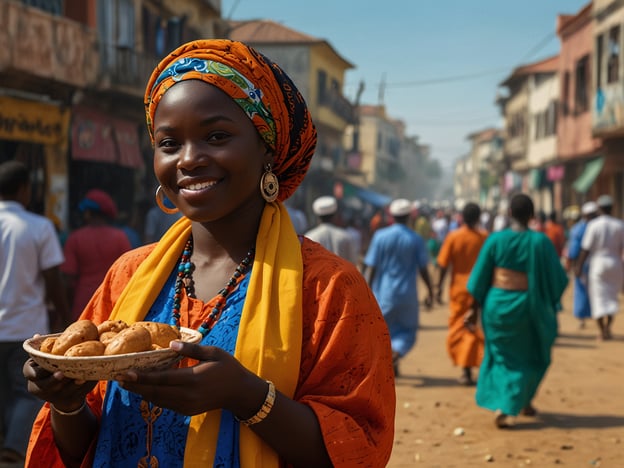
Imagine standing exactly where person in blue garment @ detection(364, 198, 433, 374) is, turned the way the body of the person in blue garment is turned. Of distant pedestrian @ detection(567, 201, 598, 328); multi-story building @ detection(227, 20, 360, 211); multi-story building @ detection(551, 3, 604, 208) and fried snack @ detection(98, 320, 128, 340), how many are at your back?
1

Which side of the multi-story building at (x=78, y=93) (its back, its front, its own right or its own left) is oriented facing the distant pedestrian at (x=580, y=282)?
front

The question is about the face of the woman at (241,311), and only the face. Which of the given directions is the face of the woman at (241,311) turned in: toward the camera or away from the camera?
toward the camera

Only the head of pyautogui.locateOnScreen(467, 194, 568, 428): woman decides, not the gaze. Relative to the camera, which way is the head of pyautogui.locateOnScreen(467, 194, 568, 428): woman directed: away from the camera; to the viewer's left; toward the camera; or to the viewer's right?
away from the camera

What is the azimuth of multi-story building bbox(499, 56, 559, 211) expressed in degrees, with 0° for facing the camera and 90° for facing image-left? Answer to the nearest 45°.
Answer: approximately 45°

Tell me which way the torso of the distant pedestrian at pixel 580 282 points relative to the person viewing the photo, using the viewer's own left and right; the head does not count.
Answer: facing away from the viewer

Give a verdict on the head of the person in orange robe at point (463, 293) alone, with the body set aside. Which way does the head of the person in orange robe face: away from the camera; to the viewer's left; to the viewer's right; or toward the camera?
away from the camera

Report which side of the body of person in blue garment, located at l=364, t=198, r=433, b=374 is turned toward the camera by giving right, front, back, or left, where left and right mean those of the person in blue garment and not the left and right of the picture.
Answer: back

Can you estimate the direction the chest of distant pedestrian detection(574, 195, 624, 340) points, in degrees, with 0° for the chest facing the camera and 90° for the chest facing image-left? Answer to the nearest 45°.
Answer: approximately 180°

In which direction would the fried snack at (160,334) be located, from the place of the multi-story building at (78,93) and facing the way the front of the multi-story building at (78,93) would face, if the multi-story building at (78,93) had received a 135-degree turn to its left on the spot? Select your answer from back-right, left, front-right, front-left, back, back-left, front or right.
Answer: back

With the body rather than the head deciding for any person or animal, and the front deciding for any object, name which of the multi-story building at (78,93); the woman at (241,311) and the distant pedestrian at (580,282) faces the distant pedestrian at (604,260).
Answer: the multi-story building

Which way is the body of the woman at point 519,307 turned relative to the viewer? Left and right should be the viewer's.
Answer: facing away from the viewer

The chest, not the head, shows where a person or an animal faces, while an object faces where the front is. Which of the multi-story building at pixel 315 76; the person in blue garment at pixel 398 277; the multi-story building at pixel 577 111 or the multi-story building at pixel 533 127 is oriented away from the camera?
the person in blue garment

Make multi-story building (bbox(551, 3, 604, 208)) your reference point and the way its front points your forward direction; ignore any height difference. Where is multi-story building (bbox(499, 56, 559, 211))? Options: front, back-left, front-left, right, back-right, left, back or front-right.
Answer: back-right

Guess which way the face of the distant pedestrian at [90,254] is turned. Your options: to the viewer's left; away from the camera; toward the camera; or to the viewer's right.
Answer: away from the camera

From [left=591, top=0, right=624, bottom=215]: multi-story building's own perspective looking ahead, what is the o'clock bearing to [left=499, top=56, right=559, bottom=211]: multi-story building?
[left=499, top=56, right=559, bottom=211]: multi-story building is roughly at 4 o'clock from [left=591, top=0, right=624, bottom=215]: multi-story building.

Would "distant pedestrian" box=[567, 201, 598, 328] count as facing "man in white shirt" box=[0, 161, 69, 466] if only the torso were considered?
no

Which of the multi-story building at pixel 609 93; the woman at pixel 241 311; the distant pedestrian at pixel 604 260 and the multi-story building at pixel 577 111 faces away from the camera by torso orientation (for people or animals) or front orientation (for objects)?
the distant pedestrian

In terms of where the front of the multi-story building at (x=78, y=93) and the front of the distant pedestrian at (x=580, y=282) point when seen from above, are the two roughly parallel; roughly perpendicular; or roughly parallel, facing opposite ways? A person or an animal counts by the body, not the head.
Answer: roughly perpendicular

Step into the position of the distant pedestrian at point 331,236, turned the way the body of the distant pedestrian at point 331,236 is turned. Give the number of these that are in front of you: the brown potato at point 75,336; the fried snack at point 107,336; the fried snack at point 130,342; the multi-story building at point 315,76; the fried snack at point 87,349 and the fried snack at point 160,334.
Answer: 1
